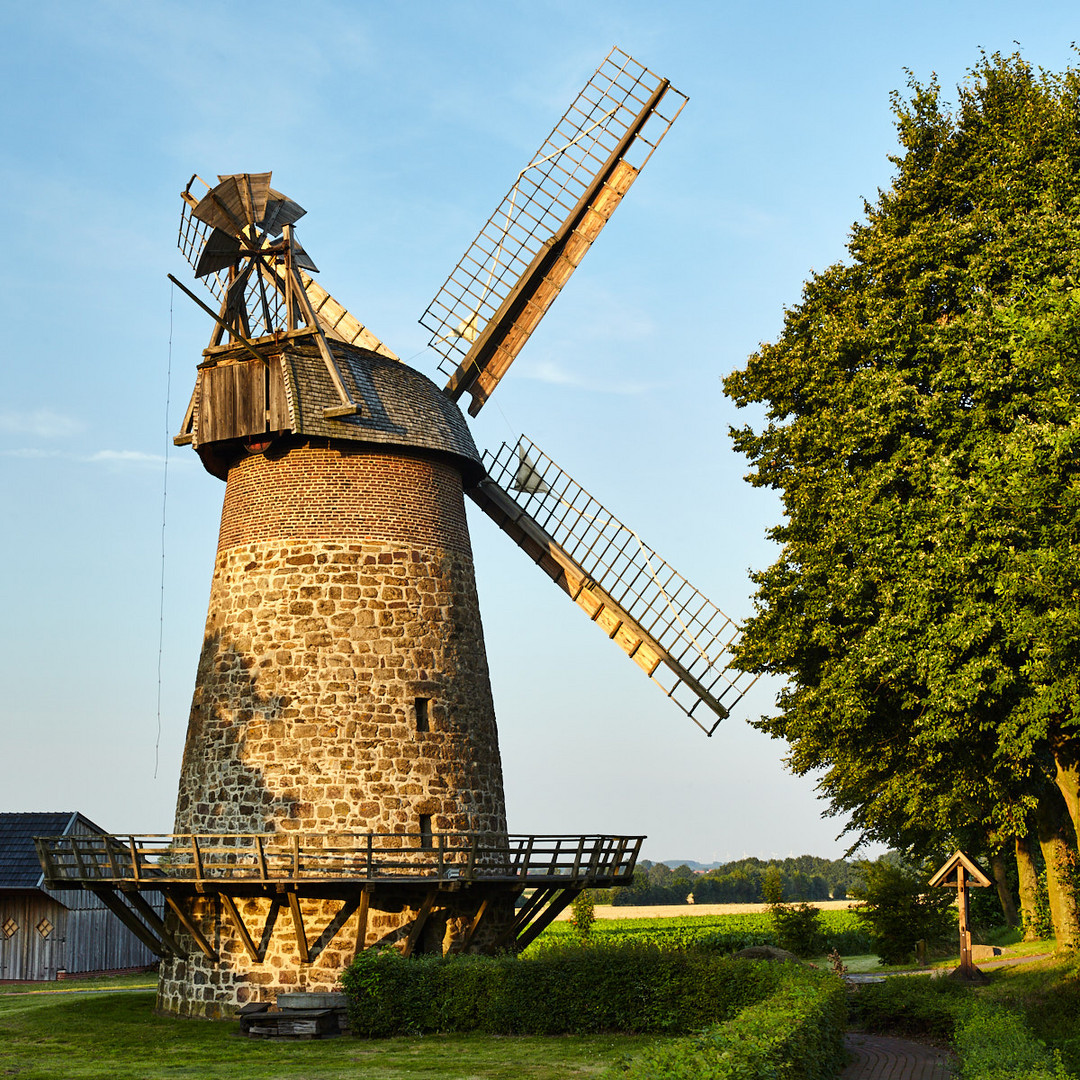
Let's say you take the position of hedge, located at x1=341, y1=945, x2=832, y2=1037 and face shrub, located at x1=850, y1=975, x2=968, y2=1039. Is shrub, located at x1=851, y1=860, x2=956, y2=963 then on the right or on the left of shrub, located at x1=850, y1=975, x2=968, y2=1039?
left

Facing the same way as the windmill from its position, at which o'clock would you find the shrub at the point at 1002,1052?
The shrub is roughly at 3 o'clock from the windmill.

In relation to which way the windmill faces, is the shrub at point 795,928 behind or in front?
in front

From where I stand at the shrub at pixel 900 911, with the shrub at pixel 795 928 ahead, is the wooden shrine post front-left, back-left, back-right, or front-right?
back-left

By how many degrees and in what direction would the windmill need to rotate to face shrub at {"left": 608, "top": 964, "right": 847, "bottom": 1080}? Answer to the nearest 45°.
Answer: approximately 90° to its right

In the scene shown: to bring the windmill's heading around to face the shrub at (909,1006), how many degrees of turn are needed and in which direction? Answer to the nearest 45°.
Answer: approximately 45° to its right

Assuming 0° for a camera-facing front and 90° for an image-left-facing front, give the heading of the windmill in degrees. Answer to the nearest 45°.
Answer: approximately 225°

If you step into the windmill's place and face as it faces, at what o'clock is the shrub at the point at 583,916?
The shrub is roughly at 11 o'clock from the windmill.

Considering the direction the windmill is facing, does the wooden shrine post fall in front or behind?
in front
